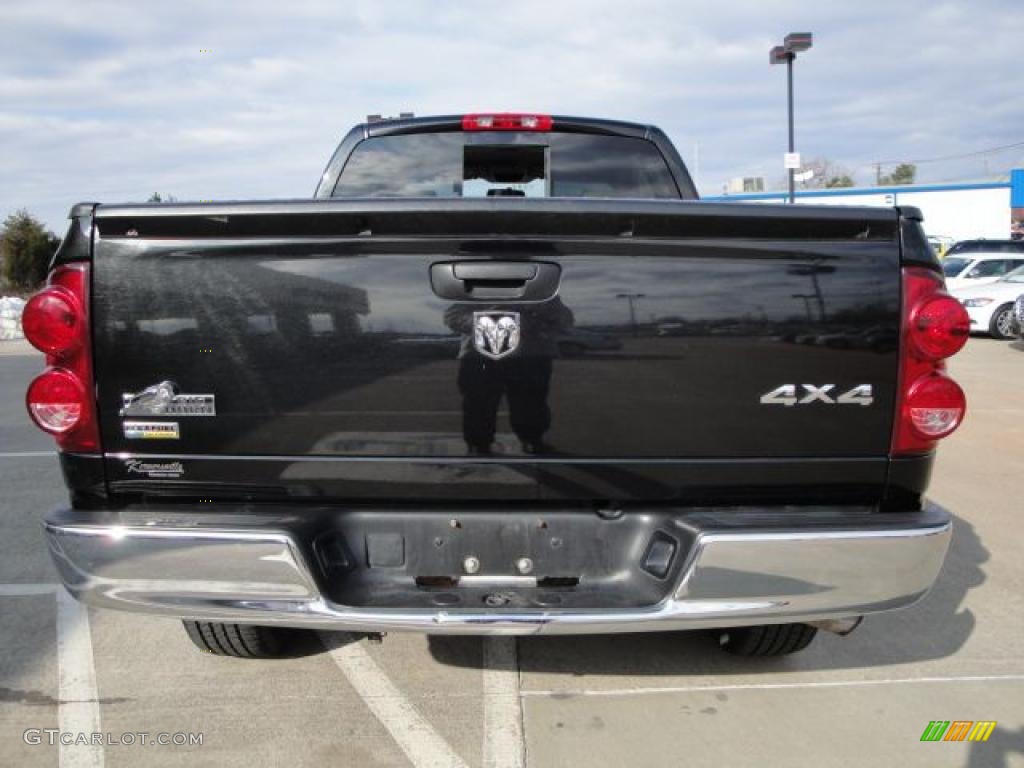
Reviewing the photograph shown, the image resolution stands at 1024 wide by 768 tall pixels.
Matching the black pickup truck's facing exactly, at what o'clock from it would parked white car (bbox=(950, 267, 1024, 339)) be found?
The parked white car is roughly at 1 o'clock from the black pickup truck.

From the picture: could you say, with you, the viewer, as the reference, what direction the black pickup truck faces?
facing away from the viewer

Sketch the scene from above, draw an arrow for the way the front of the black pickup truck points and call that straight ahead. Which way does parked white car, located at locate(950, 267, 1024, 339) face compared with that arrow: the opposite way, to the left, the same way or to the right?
to the left

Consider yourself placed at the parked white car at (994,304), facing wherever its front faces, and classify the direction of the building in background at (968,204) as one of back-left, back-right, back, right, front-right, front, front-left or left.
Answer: back-right

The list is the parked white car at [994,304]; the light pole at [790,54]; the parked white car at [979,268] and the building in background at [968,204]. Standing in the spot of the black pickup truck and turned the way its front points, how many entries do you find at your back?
0

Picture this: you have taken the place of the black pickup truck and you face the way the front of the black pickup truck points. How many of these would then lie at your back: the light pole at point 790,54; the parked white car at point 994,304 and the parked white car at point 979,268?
0

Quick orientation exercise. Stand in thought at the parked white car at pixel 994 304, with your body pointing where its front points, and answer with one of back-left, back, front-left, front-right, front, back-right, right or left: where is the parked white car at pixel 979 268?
back-right

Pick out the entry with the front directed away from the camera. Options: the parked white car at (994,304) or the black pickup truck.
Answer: the black pickup truck

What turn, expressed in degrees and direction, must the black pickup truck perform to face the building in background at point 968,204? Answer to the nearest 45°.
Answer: approximately 45° to its right

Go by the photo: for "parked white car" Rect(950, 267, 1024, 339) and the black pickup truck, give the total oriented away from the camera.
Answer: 1

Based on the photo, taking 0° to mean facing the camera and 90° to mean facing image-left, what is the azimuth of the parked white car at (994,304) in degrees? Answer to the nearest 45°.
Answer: approximately 45°

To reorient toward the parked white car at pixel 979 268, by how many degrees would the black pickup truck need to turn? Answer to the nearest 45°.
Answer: approximately 45° to its right
